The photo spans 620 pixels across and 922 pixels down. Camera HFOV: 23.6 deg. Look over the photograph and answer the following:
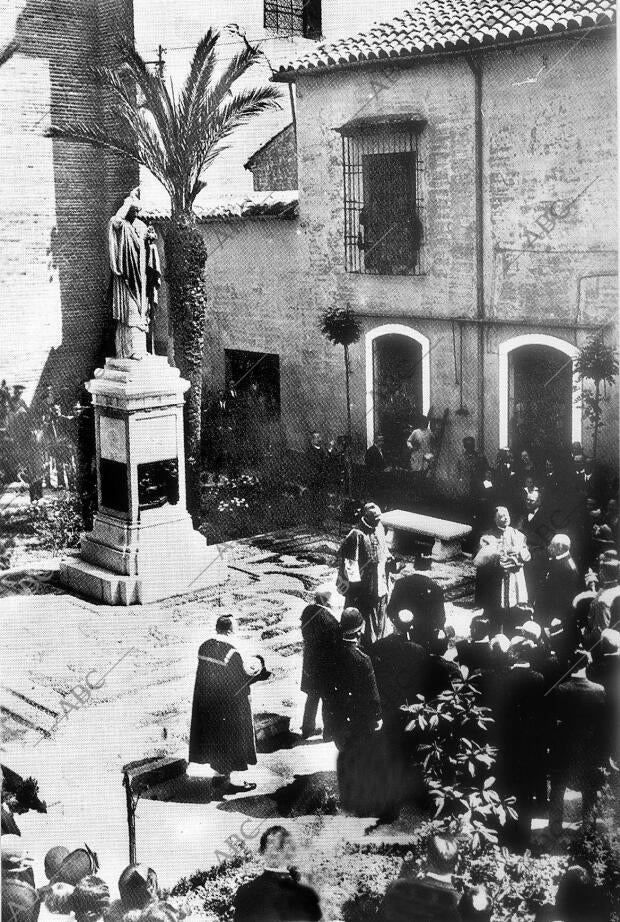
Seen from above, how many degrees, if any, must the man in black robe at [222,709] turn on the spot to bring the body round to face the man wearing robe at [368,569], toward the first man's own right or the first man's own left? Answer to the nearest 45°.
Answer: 0° — they already face them

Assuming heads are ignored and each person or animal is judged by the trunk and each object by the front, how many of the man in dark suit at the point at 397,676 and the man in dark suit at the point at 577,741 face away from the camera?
2

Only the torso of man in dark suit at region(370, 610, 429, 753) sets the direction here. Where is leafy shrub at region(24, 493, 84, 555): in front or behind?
in front

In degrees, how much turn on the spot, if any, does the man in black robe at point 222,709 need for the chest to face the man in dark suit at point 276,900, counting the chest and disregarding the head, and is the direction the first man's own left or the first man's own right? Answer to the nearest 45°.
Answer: approximately 135° to the first man's own right

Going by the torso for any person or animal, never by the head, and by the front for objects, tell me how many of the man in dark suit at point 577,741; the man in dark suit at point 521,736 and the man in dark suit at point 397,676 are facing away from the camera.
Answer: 3

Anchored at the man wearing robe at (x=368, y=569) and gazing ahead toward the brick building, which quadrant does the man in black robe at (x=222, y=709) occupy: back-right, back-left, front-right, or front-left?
back-left

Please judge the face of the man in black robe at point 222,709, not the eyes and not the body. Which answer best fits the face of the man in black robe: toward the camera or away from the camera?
away from the camera

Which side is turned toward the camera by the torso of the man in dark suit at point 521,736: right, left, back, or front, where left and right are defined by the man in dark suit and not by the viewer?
back

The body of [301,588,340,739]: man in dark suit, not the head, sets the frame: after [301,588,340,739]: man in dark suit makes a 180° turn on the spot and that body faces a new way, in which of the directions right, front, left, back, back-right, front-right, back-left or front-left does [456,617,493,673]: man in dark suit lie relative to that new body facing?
left

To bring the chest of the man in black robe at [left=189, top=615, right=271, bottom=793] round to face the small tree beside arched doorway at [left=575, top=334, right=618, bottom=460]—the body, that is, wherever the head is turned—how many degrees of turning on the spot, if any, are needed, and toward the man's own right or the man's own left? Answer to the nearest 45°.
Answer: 0° — they already face it

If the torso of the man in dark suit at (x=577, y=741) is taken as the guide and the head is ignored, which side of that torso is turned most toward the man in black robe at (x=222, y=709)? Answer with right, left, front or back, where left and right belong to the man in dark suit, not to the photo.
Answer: left

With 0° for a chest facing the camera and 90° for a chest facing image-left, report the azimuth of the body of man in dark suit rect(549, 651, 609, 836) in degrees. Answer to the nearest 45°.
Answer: approximately 180°

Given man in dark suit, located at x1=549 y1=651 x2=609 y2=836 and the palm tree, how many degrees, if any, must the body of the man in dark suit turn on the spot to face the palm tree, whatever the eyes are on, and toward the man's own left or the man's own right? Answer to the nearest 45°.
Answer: approximately 45° to the man's own left

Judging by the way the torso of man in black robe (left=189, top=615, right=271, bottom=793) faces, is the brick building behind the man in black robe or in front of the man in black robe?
in front

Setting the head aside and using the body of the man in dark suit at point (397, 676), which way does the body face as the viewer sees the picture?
away from the camera
